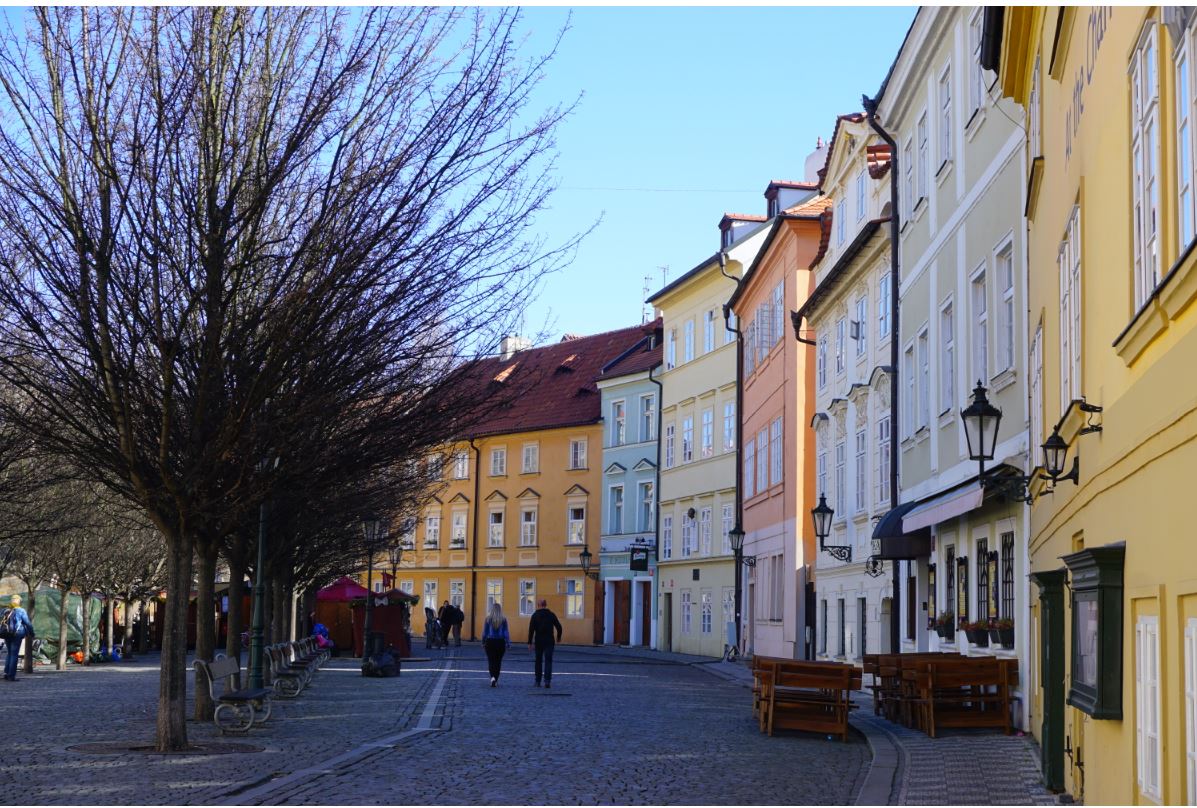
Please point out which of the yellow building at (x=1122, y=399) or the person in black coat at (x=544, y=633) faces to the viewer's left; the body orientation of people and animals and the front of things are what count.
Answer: the yellow building

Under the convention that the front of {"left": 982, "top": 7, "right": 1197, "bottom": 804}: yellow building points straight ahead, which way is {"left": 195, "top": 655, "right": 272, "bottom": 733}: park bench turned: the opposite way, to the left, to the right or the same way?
the opposite way

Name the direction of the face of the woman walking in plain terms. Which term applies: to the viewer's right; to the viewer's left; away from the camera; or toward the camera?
away from the camera

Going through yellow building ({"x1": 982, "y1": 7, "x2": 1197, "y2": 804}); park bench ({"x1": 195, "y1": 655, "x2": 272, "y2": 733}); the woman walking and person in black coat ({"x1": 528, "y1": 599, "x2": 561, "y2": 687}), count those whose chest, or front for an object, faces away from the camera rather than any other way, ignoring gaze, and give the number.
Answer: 2

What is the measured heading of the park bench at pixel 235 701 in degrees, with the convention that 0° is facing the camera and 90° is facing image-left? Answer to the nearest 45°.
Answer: approximately 315°

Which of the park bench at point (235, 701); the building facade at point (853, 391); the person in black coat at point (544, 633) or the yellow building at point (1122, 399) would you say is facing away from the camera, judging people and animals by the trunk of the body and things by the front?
the person in black coat

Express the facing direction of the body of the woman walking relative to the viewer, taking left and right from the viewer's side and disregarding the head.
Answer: facing away from the viewer

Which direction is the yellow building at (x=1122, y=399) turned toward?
to the viewer's left

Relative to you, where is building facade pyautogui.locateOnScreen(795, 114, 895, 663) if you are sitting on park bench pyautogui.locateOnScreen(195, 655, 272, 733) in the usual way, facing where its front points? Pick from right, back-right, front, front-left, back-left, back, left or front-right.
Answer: left

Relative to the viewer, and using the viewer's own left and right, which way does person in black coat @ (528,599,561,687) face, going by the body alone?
facing away from the viewer
